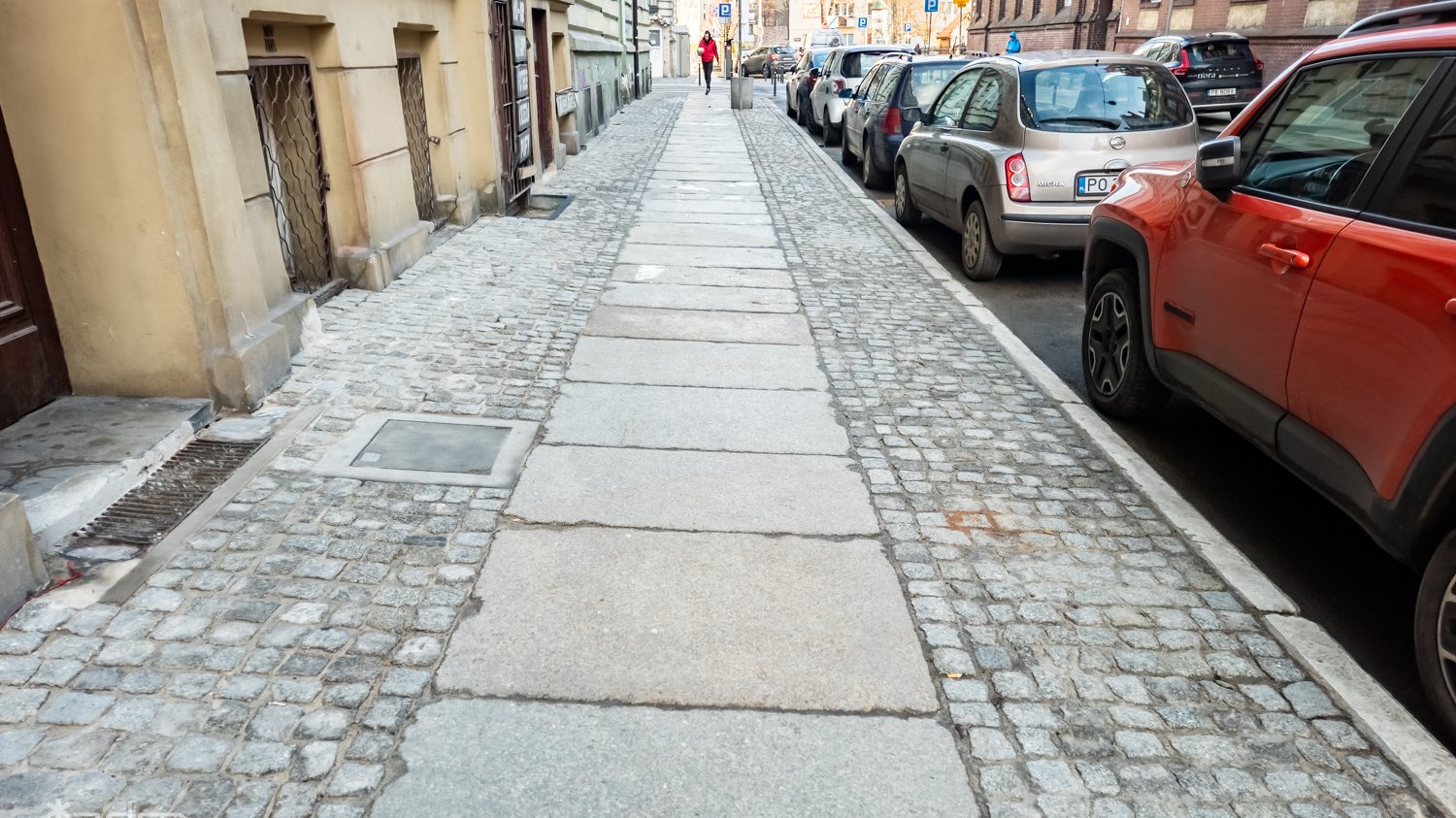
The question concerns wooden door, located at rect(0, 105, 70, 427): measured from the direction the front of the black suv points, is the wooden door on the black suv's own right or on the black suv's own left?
on the black suv's own left

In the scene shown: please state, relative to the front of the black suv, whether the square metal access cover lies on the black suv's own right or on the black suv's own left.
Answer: on the black suv's own left

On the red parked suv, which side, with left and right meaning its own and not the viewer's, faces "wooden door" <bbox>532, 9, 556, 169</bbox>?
front

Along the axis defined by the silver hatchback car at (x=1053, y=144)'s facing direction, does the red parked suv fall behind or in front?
behind

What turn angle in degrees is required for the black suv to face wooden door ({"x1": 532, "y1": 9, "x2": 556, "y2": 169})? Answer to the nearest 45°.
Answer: approximately 90° to its left

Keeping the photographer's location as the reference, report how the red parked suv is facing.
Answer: facing away from the viewer and to the left of the viewer

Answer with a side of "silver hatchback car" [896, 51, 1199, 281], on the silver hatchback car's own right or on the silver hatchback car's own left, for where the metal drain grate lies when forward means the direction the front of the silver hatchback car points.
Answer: on the silver hatchback car's own left

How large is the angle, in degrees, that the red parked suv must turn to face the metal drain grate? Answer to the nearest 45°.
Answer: approximately 90° to its left

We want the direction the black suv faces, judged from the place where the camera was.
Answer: facing away from the viewer and to the left of the viewer

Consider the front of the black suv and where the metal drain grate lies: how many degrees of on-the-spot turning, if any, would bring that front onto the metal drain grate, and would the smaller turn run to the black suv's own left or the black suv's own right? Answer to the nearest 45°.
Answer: approximately 135° to the black suv's own left

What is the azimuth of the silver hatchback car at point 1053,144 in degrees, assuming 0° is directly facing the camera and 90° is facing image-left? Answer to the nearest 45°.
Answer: approximately 135°

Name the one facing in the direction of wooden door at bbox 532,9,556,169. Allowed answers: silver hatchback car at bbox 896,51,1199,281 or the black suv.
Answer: the silver hatchback car
